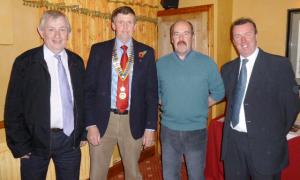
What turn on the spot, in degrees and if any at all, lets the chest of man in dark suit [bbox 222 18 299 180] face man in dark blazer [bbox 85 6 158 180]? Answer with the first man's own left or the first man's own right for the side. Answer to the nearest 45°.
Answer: approximately 45° to the first man's own right

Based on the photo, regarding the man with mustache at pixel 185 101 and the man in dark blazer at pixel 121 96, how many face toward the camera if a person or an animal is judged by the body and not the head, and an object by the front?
2

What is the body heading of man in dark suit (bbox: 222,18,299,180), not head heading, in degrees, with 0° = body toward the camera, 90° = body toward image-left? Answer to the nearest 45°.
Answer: approximately 45°

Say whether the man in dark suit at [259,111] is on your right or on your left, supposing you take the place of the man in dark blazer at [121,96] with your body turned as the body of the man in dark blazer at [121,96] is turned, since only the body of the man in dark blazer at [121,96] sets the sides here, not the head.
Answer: on your left

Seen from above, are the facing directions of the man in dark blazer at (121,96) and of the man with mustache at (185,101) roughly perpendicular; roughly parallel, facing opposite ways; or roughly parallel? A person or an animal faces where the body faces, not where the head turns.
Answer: roughly parallel

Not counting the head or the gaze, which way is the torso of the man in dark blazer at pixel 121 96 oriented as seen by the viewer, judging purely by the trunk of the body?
toward the camera

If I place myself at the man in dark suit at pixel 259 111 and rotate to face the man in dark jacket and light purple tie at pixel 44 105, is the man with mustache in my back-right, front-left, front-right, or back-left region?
front-right

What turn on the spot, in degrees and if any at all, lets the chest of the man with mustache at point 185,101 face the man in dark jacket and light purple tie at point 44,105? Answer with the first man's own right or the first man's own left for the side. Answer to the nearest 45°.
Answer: approximately 45° to the first man's own right

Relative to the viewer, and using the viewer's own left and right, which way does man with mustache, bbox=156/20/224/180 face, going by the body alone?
facing the viewer
